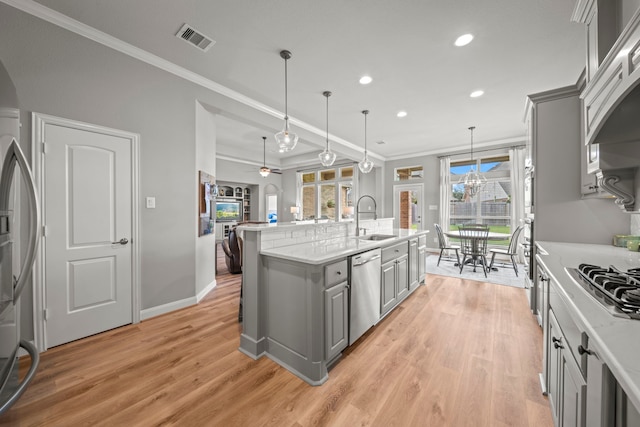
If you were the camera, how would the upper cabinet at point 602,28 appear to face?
facing to the left of the viewer

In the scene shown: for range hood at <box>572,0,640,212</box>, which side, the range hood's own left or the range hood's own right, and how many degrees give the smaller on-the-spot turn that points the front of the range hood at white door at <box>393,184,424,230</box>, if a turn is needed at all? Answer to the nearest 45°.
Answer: approximately 45° to the range hood's own right

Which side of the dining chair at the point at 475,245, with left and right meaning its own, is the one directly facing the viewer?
back

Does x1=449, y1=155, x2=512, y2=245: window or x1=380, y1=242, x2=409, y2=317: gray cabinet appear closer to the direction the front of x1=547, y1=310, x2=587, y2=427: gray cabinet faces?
the gray cabinet

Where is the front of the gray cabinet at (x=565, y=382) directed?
to the viewer's left

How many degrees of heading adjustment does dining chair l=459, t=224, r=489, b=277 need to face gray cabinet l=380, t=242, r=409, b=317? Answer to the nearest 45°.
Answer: approximately 180°

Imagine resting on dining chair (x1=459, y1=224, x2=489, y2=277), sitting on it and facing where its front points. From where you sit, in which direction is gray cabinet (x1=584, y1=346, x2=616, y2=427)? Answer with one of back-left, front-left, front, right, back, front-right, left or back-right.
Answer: back

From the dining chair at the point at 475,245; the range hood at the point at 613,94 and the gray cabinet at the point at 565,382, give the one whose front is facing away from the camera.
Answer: the dining chair

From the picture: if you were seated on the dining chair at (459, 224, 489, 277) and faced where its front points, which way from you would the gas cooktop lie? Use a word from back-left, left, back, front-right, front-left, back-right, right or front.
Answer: back

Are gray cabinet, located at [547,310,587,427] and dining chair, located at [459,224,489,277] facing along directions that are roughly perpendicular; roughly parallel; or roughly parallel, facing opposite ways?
roughly perpendicular

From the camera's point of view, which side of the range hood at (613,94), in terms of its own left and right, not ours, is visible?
left

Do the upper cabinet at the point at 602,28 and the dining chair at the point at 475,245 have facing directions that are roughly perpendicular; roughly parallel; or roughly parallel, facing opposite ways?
roughly perpendicular
